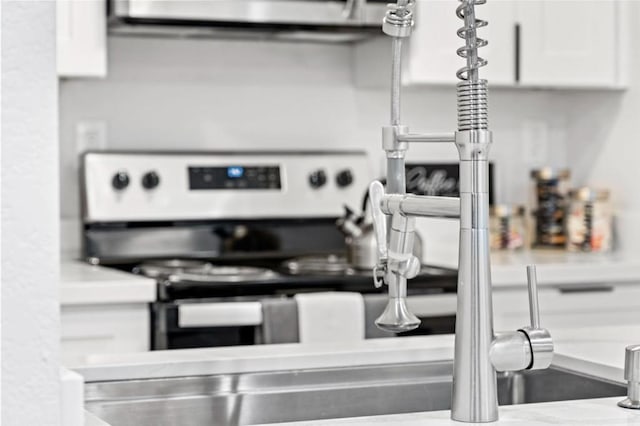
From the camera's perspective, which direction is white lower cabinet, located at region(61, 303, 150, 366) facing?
toward the camera

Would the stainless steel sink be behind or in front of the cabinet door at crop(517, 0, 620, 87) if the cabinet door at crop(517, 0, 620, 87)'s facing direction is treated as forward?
in front

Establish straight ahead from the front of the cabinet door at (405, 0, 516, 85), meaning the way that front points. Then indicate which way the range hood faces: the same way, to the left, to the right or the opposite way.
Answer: the same way

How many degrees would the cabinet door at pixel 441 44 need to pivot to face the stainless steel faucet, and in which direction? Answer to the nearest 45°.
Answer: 0° — it already faces it

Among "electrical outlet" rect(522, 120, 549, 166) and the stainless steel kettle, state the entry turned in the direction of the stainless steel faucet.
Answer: the electrical outlet

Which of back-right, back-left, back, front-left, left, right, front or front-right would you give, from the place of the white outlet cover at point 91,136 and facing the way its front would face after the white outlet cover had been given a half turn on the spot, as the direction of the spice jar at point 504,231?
right

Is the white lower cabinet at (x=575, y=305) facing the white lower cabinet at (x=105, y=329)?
no

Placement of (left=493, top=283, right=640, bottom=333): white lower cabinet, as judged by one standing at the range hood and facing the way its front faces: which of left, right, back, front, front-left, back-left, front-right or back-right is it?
left

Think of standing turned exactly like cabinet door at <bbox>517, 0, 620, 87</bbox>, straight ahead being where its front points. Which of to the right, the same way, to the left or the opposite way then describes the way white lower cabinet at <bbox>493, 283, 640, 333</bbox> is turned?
the same way

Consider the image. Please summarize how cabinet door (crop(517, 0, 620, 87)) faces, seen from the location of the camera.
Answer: facing the viewer

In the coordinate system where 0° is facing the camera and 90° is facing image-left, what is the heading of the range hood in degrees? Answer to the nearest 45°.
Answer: approximately 0°
